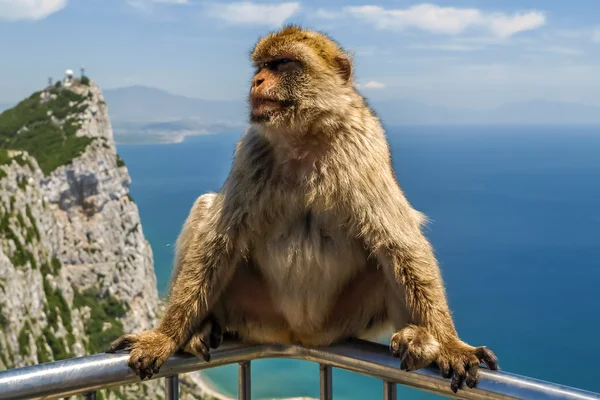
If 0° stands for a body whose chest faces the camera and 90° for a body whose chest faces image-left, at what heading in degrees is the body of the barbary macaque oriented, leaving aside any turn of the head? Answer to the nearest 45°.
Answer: approximately 0°

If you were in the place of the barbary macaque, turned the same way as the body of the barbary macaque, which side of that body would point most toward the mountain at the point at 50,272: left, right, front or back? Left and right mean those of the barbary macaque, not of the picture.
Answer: back
